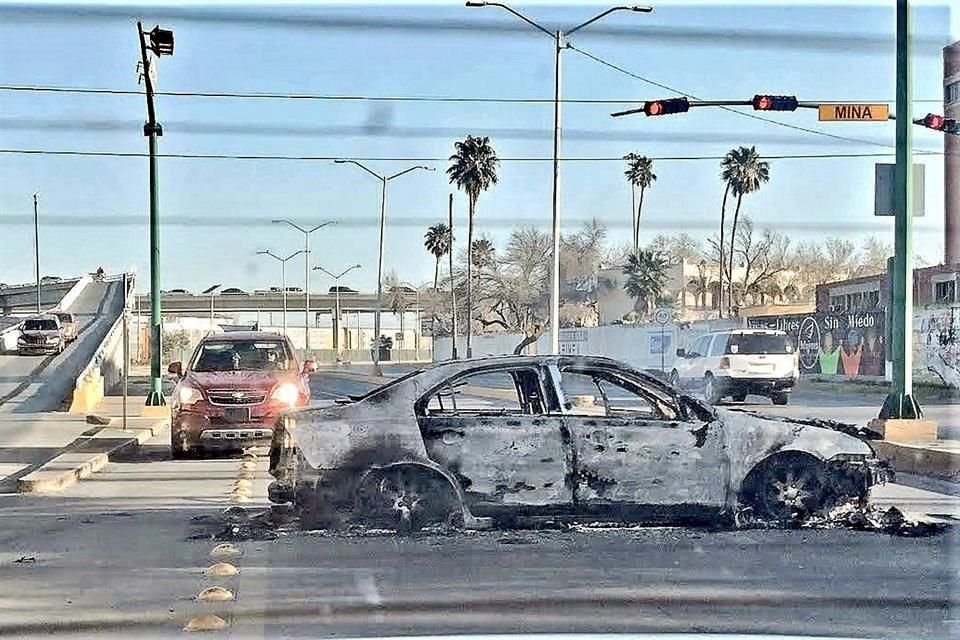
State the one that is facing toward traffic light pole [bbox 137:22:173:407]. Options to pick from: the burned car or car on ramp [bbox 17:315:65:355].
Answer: the car on ramp

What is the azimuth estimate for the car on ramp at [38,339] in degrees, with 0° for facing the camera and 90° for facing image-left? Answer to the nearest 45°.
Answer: approximately 0°

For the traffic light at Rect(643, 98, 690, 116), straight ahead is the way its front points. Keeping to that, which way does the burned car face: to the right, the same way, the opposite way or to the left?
to the left

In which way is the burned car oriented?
to the viewer's right

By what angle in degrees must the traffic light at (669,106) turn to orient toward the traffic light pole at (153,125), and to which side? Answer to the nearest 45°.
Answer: approximately 90° to its right

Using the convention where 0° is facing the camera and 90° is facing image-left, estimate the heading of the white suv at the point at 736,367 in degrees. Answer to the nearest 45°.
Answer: approximately 135°

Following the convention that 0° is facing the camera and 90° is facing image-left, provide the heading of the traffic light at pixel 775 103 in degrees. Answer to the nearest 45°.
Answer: approximately 0°

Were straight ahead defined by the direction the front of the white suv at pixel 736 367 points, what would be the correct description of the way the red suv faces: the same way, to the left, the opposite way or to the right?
the opposite way

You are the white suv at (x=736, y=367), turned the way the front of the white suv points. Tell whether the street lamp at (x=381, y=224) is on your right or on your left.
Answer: on your left

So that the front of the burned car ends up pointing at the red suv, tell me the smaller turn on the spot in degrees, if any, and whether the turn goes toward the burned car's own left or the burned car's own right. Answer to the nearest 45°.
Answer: approximately 135° to the burned car's own left
